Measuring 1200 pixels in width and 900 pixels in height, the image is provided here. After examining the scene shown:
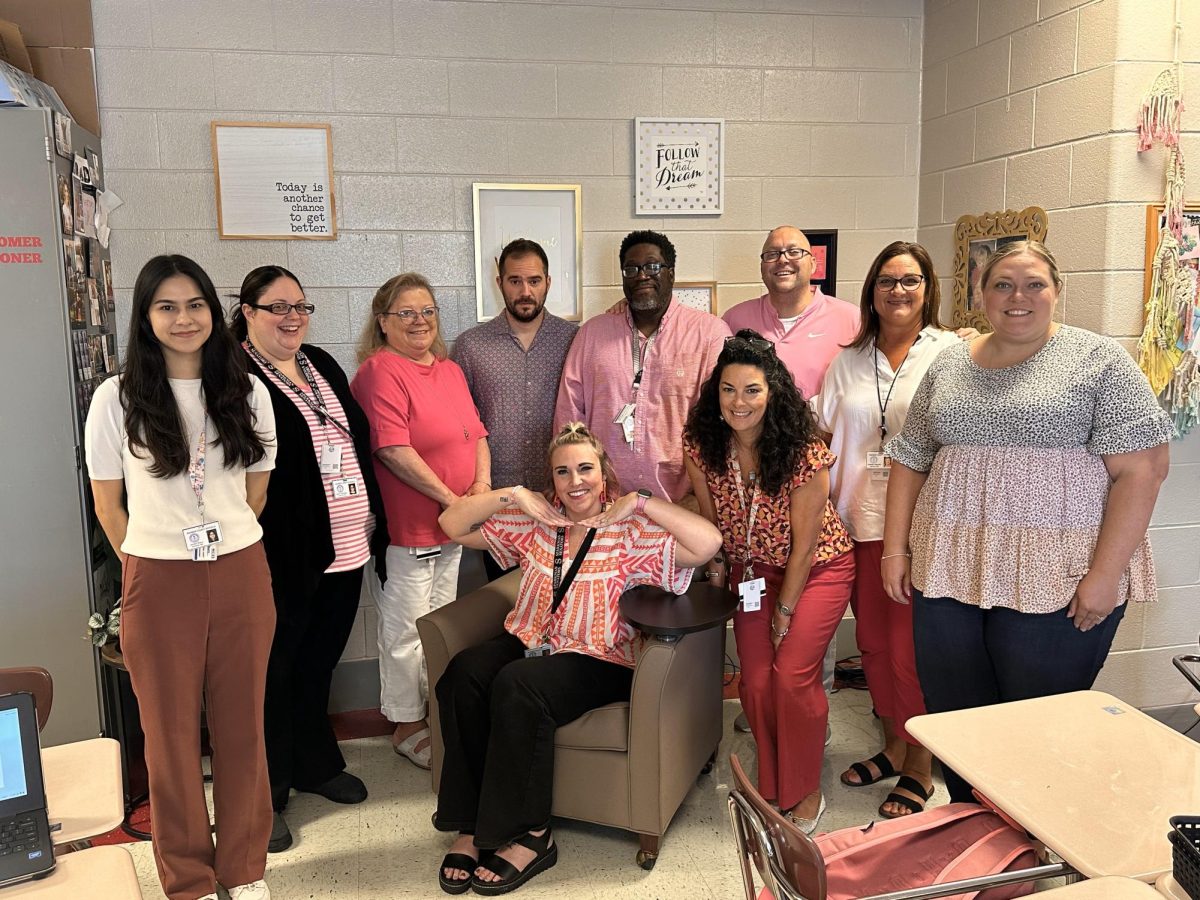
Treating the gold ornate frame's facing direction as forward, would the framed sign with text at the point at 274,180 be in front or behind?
in front

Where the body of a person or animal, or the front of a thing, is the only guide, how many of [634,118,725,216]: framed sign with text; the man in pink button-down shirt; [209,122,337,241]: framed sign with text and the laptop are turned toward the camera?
4

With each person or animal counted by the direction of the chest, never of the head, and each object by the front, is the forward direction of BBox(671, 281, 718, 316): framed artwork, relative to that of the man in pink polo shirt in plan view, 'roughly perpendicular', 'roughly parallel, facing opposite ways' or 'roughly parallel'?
roughly parallel

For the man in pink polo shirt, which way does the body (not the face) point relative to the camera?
toward the camera

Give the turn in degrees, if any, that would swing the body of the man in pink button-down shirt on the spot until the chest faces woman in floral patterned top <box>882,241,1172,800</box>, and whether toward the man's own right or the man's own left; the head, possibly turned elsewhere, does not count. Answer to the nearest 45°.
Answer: approximately 45° to the man's own left

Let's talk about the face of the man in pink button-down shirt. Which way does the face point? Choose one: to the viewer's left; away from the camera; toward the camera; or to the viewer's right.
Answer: toward the camera

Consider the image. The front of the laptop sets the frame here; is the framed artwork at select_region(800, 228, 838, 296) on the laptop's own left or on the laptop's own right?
on the laptop's own left

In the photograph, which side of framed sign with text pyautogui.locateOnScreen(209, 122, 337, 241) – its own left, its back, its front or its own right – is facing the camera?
front

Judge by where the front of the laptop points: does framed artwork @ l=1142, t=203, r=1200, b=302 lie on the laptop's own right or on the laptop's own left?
on the laptop's own left

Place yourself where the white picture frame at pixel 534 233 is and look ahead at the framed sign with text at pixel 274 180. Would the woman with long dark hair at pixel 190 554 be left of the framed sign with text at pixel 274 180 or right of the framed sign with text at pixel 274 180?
left

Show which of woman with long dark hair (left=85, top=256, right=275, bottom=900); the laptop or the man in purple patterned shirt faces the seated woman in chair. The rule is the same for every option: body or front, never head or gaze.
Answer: the man in purple patterned shirt

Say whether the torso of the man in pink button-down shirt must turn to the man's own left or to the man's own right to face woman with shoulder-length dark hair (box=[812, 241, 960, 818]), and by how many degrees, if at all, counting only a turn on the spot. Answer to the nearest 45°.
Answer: approximately 90° to the man's own left

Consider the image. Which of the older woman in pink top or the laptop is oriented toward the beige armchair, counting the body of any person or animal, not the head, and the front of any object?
the older woman in pink top

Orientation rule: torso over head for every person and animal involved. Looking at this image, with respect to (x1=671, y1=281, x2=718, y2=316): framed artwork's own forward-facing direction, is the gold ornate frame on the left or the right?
on its left

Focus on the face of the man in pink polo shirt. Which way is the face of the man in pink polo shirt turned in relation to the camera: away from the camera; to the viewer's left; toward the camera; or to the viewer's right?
toward the camera

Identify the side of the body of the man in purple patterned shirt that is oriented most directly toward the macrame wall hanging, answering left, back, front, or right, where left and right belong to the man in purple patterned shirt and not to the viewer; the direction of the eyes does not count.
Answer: left

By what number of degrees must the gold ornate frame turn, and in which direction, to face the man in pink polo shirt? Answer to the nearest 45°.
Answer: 0° — it already faces them

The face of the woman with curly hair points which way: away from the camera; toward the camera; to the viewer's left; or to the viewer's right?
toward the camera

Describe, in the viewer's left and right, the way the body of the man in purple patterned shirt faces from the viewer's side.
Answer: facing the viewer

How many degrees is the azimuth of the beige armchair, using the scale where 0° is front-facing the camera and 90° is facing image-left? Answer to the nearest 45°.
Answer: approximately 45°

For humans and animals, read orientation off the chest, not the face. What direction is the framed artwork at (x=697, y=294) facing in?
toward the camera
